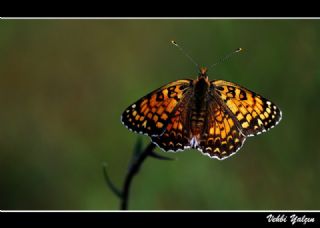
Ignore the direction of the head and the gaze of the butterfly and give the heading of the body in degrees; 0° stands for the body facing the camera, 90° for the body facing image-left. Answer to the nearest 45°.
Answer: approximately 180°
